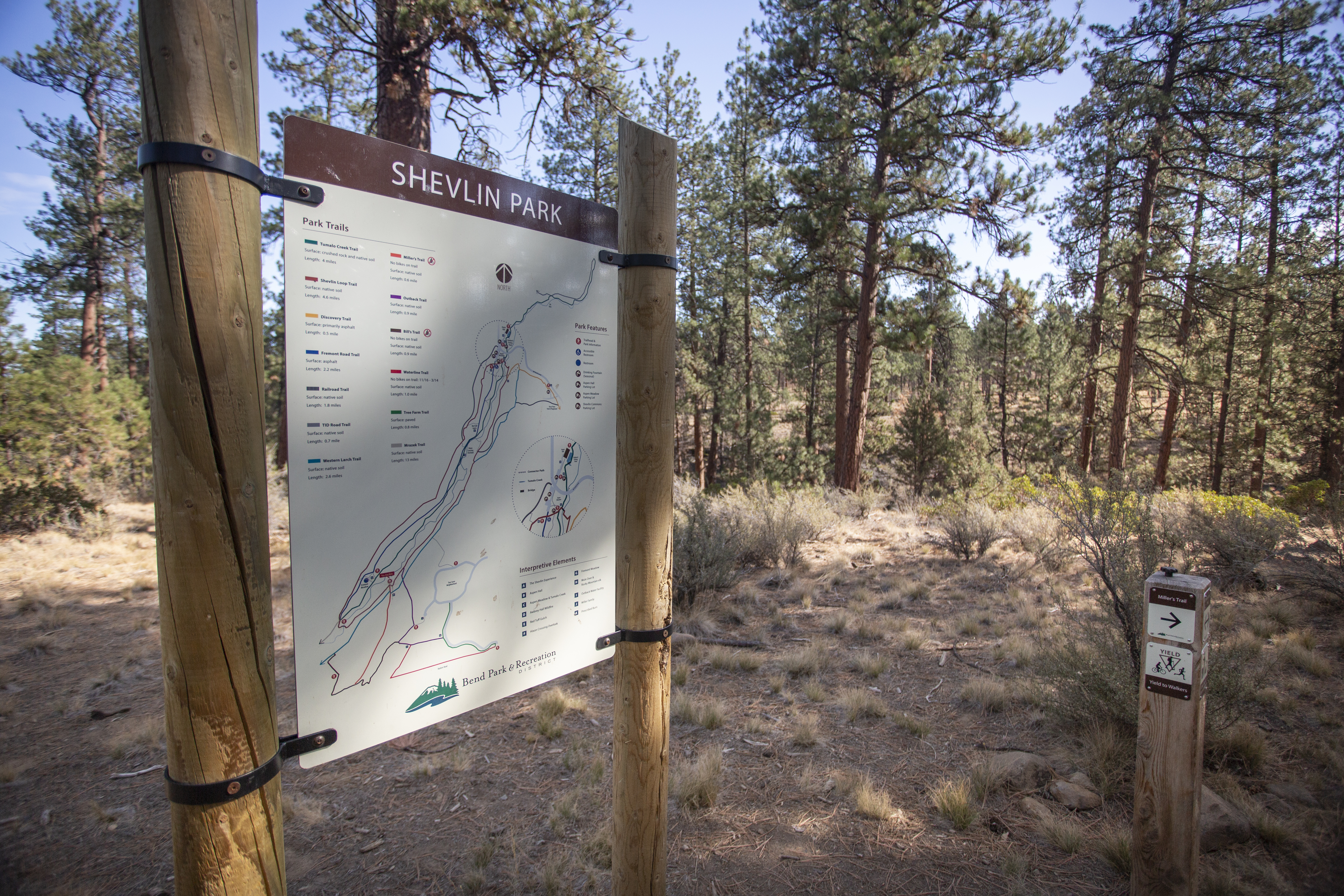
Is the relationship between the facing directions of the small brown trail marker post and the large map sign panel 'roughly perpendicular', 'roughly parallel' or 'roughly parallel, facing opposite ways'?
roughly perpendicular

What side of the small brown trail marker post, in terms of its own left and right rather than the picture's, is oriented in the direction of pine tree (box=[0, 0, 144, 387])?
right

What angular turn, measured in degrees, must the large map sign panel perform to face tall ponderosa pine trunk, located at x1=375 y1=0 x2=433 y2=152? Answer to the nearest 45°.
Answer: approximately 135° to its left

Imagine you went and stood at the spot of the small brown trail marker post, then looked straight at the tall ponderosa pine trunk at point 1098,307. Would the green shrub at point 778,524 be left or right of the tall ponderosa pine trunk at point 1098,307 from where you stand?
left

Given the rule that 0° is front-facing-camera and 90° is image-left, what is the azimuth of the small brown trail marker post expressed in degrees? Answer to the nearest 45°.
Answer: approximately 0°

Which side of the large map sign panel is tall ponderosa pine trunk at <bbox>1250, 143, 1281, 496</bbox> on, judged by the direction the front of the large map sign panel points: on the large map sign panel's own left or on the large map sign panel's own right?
on the large map sign panel's own left

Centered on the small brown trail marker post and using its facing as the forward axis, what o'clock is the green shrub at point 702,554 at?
The green shrub is roughly at 4 o'clock from the small brown trail marker post.

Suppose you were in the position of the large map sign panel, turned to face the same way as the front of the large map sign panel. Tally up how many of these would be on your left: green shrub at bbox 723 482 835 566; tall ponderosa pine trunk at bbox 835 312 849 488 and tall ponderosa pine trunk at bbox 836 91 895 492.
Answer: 3

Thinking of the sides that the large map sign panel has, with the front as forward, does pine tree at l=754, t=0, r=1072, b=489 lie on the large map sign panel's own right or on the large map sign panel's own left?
on the large map sign panel's own left

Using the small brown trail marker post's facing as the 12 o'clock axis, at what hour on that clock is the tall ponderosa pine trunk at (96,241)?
The tall ponderosa pine trunk is roughly at 3 o'clock from the small brown trail marker post.

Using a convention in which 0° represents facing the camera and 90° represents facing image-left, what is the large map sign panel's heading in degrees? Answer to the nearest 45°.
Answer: approximately 315°

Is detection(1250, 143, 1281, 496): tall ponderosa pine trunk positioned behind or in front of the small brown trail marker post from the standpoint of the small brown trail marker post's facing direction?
behind

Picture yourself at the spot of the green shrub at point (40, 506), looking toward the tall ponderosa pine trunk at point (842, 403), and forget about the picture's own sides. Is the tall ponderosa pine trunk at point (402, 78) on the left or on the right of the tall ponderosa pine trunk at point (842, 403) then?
right

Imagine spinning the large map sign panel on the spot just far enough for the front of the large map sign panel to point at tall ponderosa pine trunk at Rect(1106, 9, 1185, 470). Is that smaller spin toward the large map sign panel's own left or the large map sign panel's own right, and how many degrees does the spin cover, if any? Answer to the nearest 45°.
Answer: approximately 90° to the large map sign panel's own left
